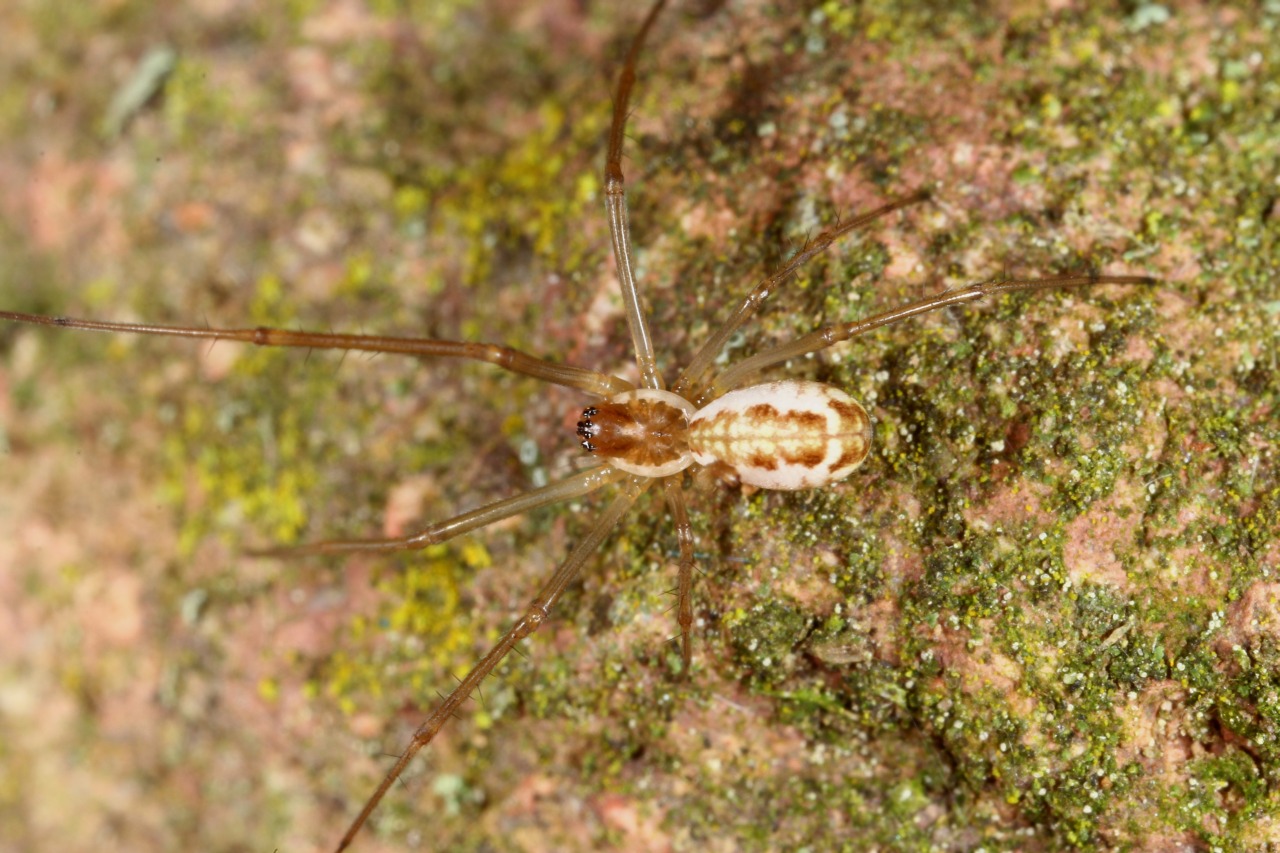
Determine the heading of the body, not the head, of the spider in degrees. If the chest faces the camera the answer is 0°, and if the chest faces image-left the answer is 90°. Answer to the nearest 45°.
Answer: approximately 90°
